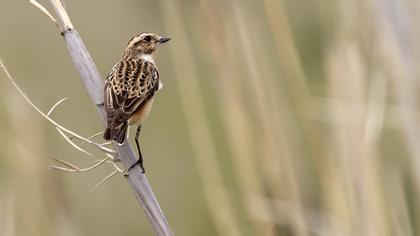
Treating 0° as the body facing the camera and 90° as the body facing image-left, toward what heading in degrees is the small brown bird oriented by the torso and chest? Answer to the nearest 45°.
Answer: approximately 225°
